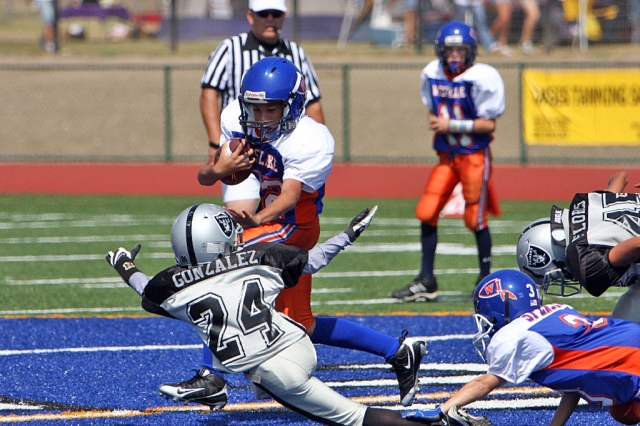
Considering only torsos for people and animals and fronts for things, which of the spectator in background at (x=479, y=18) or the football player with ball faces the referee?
the spectator in background

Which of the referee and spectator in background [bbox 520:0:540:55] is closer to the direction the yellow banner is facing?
the referee

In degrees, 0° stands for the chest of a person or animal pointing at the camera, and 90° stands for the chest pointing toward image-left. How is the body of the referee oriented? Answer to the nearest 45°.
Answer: approximately 0°

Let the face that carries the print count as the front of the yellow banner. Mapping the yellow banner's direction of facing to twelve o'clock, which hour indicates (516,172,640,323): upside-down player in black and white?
The upside-down player in black and white is roughly at 12 o'clock from the yellow banner.

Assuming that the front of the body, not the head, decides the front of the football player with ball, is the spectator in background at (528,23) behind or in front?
behind

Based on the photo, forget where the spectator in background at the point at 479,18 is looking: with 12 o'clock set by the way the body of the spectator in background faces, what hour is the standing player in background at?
The standing player in background is roughly at 12 o'clock from the spectator in background.

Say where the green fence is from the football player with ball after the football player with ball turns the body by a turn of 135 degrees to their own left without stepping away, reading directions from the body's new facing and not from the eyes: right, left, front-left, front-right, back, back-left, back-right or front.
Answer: left
